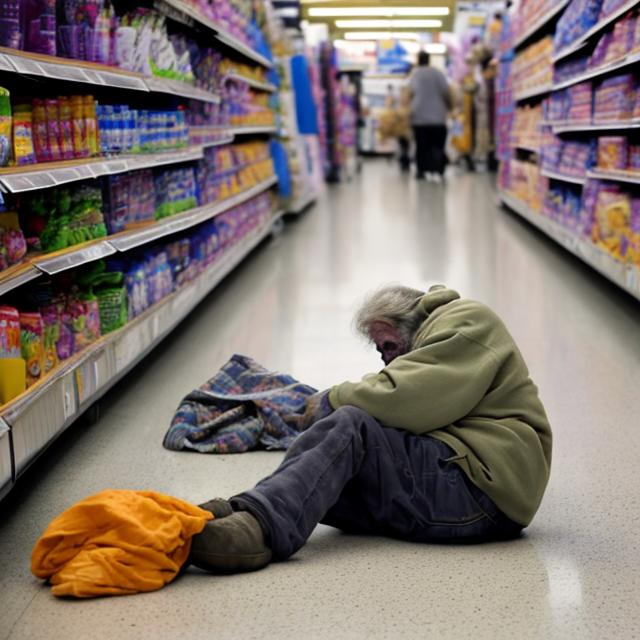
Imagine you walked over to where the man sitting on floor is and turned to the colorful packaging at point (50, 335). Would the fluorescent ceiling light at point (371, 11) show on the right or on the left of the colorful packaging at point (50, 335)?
right

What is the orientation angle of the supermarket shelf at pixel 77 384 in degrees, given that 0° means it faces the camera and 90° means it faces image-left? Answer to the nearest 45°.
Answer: approximately 315°

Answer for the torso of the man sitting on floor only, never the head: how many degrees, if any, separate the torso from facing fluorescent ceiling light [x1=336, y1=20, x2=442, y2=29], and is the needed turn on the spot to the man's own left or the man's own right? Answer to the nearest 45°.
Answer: approximately 90° to the man's own right

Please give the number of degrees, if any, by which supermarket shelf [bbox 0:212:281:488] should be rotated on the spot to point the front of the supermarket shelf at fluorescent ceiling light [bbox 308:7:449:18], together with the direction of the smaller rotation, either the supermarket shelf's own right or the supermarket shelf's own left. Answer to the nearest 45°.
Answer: approximately 135° to the supermarket shelf's own left

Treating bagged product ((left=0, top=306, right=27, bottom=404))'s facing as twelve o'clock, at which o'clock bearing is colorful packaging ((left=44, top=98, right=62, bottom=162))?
The colorful packaging is roughly at 8 o'clock from the bagged product.

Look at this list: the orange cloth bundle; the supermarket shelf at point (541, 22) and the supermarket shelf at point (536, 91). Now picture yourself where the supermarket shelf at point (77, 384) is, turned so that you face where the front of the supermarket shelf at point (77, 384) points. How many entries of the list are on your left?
2

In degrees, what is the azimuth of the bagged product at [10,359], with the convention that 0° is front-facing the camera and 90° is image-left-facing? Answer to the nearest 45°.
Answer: approximately 315°

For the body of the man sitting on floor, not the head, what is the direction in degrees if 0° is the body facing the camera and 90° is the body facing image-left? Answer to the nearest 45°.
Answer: approximately 90°

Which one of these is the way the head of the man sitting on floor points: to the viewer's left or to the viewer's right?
to the viewer's left
